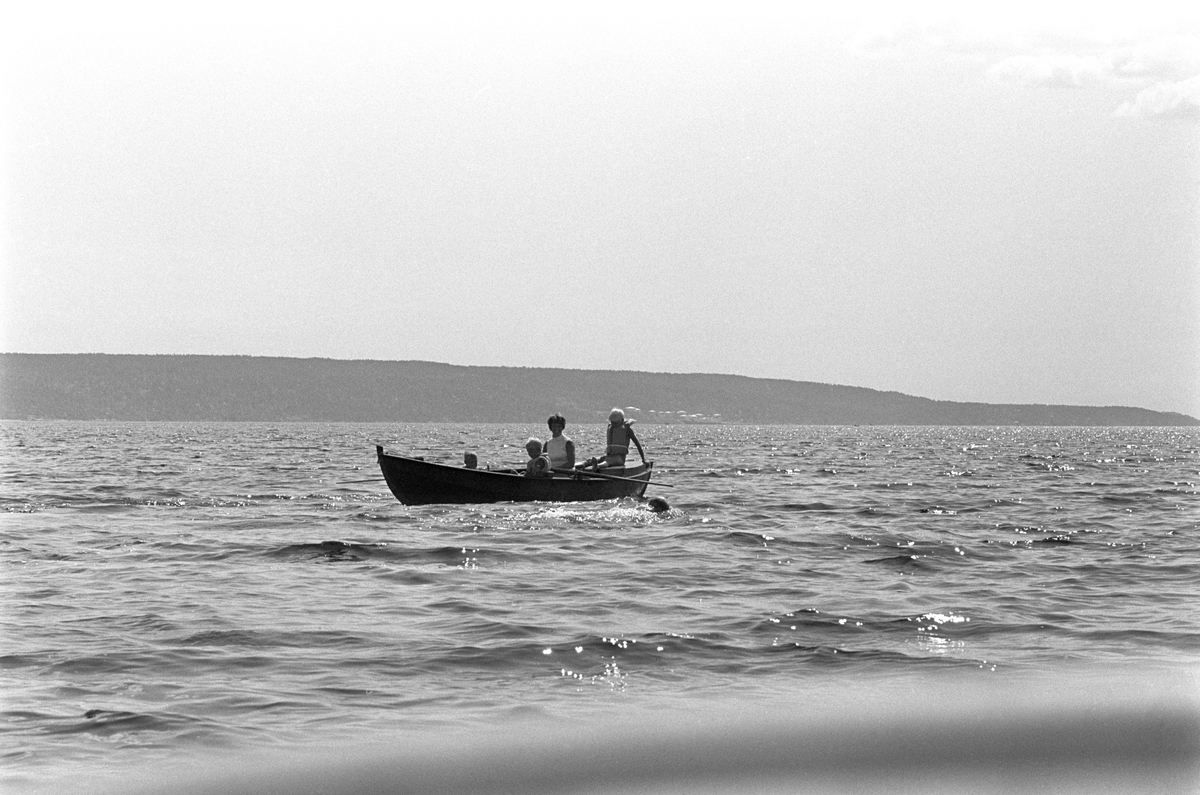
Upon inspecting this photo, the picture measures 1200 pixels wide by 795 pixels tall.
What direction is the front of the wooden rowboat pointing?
to the viewer's left
